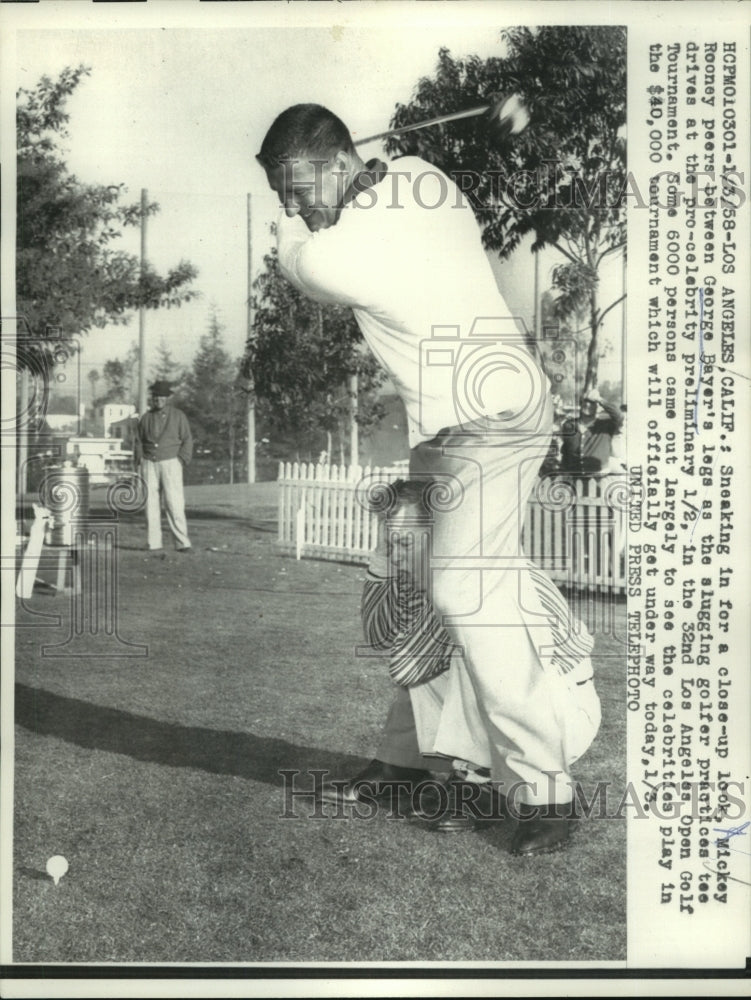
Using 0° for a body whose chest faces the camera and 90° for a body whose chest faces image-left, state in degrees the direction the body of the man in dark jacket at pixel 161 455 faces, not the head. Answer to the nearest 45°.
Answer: approximately 0°

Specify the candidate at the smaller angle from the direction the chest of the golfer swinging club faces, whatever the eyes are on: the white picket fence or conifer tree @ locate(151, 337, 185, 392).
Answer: the conifer tree

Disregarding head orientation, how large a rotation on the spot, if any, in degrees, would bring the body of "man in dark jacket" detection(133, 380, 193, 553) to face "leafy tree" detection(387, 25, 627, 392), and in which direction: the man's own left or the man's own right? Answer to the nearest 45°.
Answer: approximately 45° to the man's own left
